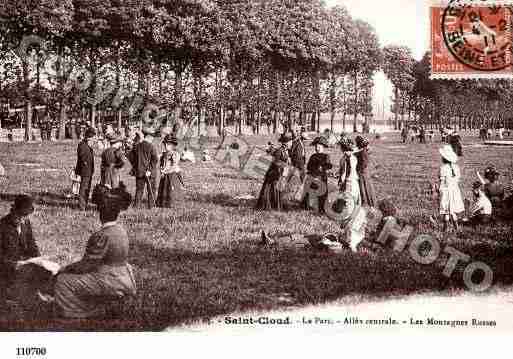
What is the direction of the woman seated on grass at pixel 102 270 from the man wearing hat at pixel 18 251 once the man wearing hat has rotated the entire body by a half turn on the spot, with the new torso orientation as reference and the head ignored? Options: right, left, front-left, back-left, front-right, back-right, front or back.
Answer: back

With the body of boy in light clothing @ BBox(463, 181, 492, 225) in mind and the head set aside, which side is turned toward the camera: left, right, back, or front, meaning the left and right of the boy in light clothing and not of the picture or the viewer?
left

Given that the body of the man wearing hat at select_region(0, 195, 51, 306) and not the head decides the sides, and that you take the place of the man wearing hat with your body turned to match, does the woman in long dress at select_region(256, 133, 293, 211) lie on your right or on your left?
on your left

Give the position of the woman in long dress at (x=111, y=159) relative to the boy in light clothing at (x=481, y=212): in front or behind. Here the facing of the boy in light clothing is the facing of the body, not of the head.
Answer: in front

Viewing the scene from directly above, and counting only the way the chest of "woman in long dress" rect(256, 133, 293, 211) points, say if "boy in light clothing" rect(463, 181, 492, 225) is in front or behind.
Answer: in front

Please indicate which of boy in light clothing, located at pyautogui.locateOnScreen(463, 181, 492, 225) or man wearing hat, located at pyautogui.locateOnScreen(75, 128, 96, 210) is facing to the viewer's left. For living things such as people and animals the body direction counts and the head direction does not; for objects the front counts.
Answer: the boy in light clothing

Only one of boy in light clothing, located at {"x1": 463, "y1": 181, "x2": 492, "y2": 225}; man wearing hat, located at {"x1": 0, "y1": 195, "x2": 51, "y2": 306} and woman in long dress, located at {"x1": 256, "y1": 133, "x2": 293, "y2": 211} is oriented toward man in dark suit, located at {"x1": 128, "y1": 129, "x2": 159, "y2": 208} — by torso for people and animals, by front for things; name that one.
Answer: the boy in light clothing

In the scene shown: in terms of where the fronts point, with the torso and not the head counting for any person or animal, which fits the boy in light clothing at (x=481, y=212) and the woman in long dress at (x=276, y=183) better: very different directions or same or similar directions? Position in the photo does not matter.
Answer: very different directions

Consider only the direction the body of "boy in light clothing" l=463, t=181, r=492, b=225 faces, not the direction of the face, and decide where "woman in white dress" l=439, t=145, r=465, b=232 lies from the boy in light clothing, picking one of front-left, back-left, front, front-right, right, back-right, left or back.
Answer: front-left
